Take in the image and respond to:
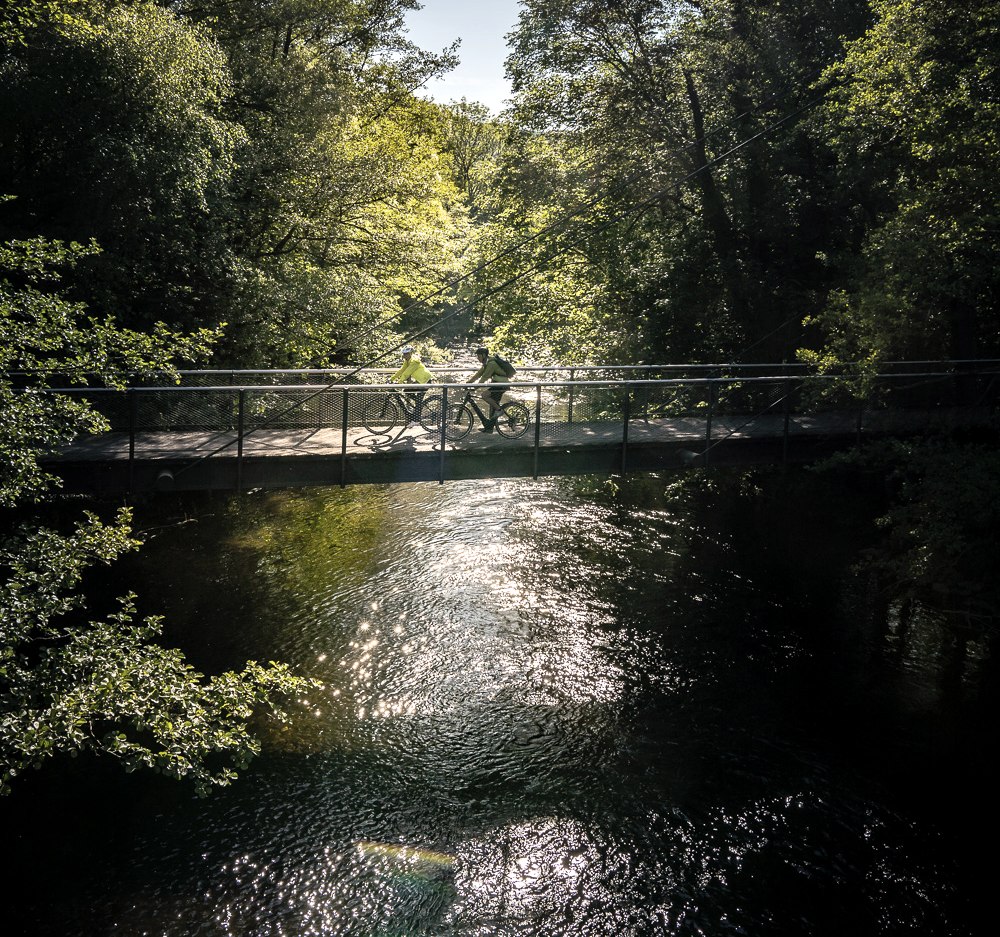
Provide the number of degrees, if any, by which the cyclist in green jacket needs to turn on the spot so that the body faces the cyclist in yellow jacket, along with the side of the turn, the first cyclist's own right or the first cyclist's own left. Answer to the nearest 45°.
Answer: approximately 45° to the first cyclist's own right

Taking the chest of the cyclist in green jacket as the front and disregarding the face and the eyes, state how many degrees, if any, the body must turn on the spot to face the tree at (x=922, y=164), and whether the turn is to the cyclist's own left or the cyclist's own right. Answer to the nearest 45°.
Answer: approximately 180°

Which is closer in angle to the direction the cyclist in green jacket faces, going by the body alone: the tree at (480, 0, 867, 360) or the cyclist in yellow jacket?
the cyclist in yellow jacket

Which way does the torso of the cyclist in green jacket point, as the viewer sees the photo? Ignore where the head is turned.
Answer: to the viewer's left
